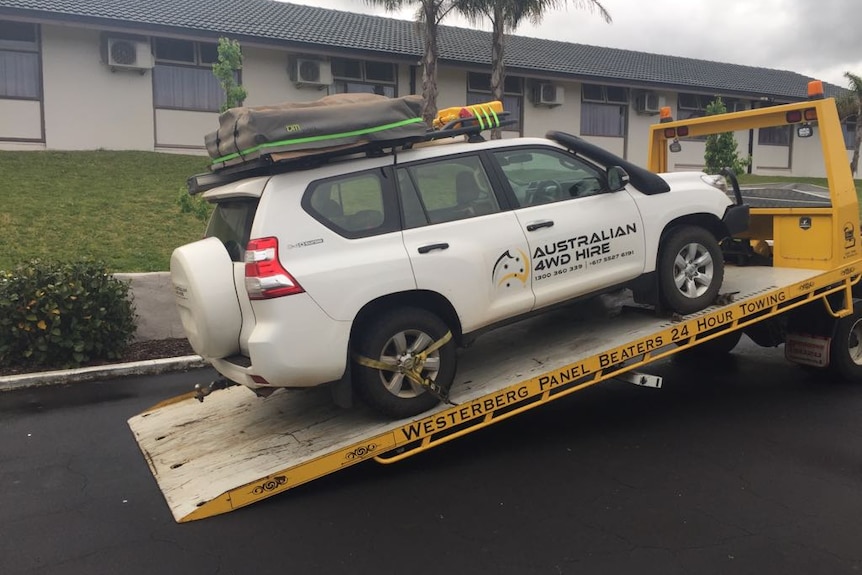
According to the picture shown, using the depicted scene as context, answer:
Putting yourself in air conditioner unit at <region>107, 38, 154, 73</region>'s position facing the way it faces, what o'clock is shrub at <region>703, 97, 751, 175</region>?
The shrub is roughly at 10 o'clock from the air conditioner unit.

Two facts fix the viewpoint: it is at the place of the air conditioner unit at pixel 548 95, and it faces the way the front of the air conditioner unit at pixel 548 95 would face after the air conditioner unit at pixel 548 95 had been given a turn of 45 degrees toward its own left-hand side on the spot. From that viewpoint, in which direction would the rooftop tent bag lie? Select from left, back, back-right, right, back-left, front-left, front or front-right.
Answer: right

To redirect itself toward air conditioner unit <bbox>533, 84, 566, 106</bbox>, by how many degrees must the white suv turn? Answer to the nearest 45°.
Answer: approximately 45° to its left

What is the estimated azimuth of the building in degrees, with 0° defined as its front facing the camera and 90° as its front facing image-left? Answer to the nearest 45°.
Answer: approximately 315°

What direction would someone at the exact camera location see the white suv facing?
facing away from the viewer and to the right of the viewer

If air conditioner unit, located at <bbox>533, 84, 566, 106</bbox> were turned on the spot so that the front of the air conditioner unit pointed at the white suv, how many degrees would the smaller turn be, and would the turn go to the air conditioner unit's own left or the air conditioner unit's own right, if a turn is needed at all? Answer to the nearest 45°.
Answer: approximately 45° to the air conditioner unit's own right

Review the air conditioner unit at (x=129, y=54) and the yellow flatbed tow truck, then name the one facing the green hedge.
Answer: the air conditioner unit

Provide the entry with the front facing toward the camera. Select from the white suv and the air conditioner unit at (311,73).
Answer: the air conditioner unit

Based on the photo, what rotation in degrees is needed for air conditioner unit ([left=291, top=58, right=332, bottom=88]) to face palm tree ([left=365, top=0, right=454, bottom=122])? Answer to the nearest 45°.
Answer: approximately 45° to its left

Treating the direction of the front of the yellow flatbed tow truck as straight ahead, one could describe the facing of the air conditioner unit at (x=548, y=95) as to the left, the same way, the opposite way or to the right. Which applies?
to the right

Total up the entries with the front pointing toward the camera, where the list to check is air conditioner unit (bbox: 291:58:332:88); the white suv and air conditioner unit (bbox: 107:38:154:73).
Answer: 2

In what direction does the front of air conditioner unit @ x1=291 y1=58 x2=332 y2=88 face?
toward the camera

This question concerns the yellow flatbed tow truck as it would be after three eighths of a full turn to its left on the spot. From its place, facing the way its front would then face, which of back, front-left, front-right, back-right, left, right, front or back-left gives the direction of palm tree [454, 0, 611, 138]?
right

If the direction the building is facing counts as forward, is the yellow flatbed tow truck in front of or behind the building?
in front

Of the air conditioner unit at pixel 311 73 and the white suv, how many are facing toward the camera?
1

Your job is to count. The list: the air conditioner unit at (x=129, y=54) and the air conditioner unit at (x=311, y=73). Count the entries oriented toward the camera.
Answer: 2

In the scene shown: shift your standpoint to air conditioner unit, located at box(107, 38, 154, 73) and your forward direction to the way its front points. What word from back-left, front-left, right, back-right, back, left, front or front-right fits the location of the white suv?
front

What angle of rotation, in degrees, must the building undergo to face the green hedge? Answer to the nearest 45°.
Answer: approximately 45° to its right

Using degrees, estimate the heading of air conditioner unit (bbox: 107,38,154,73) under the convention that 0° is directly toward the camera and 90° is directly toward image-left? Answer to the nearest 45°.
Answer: approximately 0°

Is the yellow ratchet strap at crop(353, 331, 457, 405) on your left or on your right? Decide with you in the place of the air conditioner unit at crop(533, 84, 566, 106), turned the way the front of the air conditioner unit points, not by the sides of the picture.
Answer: on your right

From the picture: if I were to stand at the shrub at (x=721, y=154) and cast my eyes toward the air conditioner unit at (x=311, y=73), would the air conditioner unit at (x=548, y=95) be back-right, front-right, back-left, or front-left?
front-right

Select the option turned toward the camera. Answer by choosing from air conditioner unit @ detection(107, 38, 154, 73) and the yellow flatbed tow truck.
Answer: the air conditioner unit
